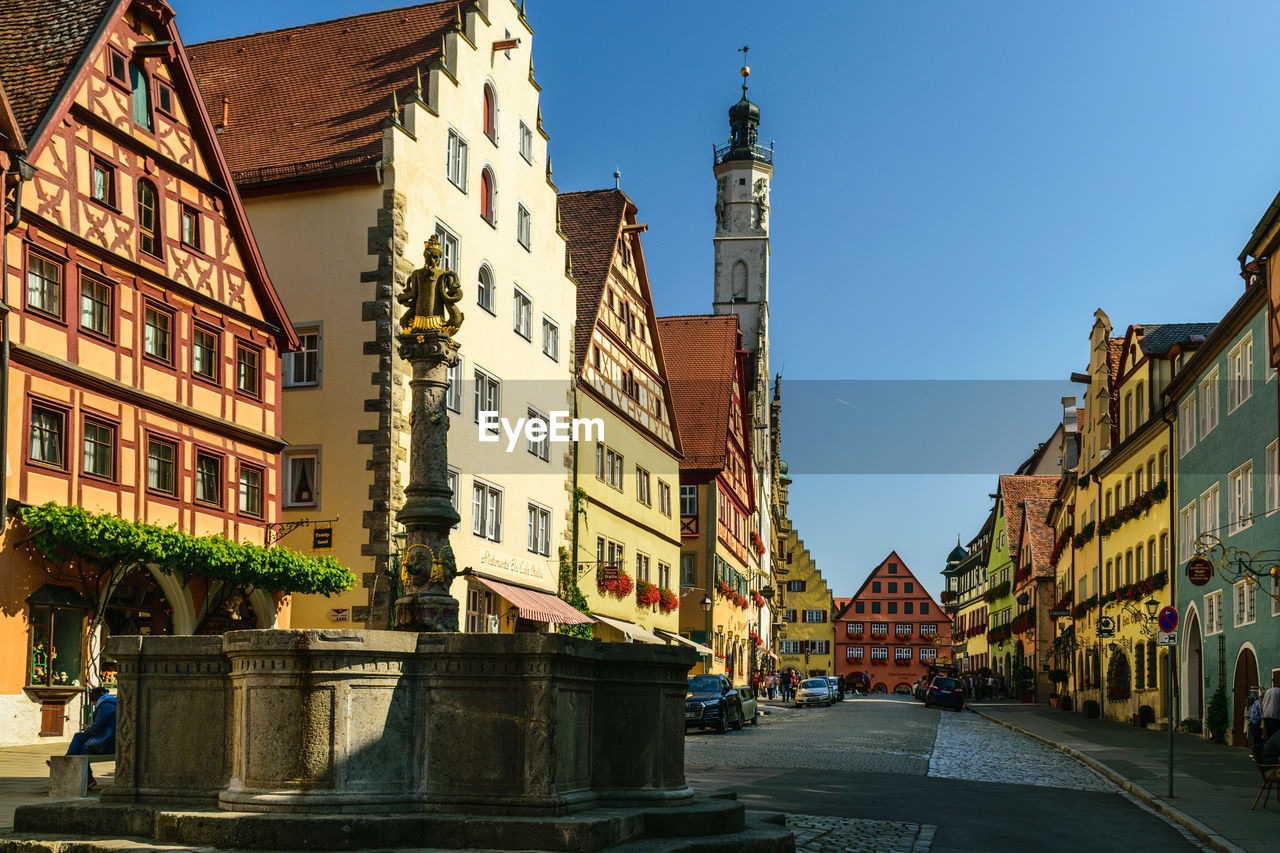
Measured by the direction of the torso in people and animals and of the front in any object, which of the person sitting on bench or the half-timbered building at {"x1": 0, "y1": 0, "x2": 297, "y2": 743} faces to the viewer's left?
the person sitting on bench

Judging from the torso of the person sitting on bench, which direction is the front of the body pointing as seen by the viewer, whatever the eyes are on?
to the viewer's left

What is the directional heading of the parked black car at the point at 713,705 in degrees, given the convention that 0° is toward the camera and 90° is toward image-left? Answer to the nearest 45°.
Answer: approximately 45°

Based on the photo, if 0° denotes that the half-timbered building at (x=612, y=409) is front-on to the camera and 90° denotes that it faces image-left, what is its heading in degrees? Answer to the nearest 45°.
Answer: approximately 315°

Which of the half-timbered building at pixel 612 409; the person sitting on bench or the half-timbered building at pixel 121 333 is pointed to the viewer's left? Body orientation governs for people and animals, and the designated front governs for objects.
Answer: the person sitting on bench

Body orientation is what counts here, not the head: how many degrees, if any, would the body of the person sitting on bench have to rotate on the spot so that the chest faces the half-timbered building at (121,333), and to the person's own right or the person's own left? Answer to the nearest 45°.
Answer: approximately 90° to the person's own right

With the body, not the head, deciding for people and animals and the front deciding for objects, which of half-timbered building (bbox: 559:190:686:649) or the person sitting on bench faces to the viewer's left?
the person sitting on bench
